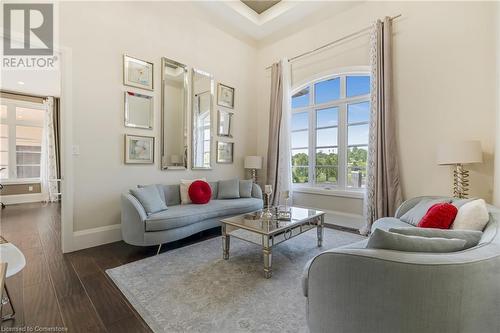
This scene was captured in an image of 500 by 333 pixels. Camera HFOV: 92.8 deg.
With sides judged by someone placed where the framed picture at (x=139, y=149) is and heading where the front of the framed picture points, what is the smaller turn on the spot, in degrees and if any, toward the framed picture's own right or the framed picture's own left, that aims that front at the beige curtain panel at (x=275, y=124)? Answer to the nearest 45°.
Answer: approximately 45° to the framed picture's own left

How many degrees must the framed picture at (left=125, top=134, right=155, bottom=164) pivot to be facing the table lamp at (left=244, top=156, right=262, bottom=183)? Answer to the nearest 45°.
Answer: approximately 45° to its left

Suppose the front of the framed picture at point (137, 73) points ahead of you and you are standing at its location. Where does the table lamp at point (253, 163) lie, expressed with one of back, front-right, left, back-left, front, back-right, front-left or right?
front-left

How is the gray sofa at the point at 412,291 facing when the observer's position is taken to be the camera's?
facing to the left of the viewer
